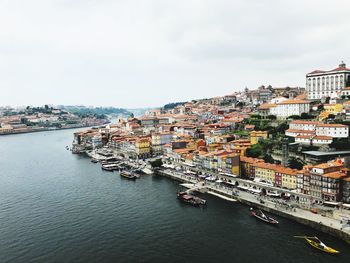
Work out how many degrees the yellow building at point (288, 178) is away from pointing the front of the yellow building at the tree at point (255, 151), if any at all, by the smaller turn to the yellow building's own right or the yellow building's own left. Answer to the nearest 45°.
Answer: approximately 90° to the yellow building's own right

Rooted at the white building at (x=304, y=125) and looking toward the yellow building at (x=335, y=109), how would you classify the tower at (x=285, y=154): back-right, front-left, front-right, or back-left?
back-right

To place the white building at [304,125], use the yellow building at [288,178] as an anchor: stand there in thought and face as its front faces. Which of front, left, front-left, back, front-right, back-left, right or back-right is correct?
back-right

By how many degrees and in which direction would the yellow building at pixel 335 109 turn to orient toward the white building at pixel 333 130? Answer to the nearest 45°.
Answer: approximately 45° to its left

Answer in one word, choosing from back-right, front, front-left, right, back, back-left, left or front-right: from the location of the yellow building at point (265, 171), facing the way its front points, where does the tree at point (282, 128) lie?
back-right

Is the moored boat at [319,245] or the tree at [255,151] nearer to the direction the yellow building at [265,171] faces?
the moored boat

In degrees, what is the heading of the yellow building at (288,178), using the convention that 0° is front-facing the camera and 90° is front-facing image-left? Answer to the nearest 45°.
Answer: approximately 45°

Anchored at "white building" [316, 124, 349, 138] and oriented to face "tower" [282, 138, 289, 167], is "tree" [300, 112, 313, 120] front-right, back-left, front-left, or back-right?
back-right
